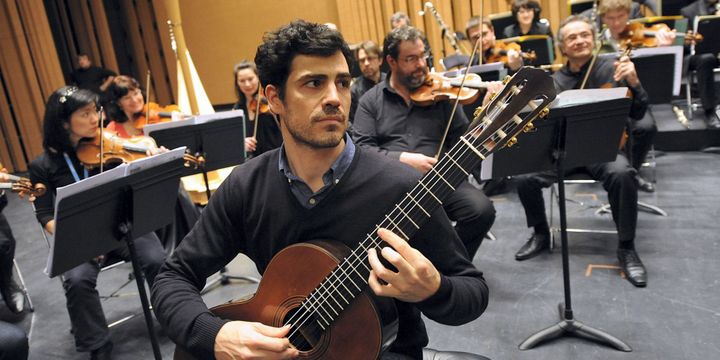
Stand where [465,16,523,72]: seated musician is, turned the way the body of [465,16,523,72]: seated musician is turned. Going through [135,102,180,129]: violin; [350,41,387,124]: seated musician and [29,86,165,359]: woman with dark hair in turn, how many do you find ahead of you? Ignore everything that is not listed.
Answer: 3

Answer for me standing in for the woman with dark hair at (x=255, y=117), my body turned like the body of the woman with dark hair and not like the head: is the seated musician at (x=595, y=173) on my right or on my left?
on my left

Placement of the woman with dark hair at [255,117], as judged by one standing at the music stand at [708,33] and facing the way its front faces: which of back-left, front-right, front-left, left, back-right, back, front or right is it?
back-left

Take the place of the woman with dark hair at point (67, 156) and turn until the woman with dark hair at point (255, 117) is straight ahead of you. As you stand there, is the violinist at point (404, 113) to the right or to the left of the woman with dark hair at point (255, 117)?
right

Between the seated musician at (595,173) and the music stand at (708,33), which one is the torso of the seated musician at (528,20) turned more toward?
the seated musician

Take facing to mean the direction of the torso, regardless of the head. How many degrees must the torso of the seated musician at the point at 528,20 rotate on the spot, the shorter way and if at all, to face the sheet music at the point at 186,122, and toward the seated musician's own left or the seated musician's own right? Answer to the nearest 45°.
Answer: approximately 45° to the seated musician's own right

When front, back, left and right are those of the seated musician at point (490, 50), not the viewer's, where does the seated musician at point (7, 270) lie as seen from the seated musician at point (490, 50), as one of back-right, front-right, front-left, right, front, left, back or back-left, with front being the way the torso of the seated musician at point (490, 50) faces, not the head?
front

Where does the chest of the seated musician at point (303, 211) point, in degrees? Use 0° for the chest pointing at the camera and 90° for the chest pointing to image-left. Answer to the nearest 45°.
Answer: approximately 0°

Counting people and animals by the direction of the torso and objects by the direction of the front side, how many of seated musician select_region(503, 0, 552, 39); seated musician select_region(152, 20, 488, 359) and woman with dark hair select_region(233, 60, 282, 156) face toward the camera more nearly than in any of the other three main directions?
3

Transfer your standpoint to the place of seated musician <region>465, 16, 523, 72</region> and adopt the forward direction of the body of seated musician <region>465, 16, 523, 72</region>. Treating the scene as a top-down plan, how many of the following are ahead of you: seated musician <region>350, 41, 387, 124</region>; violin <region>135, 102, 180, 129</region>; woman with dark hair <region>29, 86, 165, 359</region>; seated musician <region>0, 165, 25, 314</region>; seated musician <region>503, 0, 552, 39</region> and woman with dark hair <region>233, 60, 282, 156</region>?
5

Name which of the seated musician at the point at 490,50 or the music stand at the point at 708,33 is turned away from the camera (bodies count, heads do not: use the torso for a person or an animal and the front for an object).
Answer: the music stand

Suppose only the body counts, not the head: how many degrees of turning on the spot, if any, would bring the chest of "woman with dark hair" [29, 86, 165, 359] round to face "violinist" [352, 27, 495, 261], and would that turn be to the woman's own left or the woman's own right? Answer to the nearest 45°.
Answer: approximately 45° to the woman's own left

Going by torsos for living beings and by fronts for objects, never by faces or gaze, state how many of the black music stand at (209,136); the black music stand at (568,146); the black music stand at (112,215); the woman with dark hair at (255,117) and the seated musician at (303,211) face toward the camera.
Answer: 2

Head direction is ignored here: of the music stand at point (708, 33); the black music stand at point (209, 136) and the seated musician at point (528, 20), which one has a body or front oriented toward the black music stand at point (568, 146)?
the seated musician

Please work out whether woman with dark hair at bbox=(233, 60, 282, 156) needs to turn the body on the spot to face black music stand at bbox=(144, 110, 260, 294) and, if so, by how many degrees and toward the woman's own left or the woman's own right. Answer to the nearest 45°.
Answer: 0° — they already face it
